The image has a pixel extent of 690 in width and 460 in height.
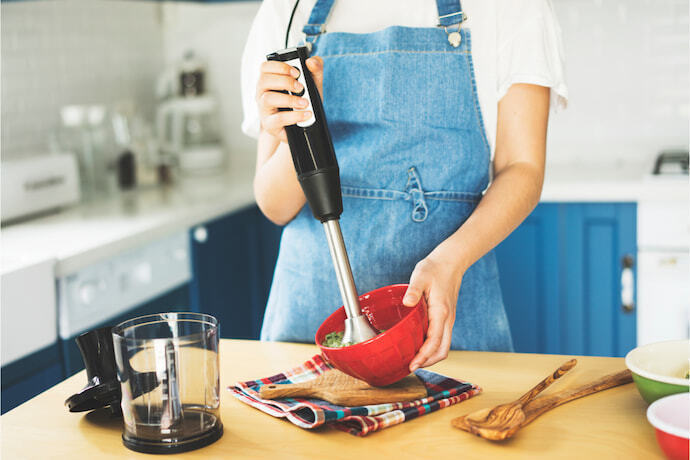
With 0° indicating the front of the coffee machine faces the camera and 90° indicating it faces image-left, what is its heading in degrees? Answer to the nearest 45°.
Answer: approximately 315°

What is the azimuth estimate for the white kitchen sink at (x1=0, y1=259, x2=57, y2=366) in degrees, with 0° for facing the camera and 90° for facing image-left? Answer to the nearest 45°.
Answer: approximately 315°

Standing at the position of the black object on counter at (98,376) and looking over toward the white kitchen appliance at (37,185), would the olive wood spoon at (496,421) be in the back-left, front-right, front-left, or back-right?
back-right

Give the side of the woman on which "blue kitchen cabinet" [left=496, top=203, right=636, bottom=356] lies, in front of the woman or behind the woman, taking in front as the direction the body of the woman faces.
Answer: behind

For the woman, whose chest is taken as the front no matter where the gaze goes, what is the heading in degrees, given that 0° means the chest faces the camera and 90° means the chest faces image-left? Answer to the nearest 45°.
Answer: approximately 0°

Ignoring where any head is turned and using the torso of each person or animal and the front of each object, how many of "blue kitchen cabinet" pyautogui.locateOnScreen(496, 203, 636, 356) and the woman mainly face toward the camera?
2

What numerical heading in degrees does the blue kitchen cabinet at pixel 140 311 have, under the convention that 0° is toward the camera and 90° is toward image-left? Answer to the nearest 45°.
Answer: approximately 315°

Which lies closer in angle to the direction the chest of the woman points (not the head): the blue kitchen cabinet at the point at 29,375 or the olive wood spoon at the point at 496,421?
the olive wood spoon

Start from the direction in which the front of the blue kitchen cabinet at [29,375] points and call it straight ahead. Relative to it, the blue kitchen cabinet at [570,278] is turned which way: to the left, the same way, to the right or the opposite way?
to the right
